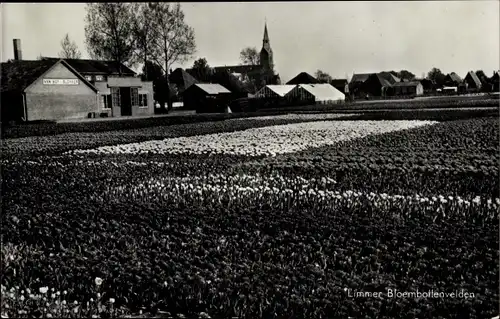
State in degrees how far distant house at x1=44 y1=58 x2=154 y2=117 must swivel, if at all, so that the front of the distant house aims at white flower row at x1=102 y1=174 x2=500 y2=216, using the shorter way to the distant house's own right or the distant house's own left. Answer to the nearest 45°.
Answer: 0° — it already faces it

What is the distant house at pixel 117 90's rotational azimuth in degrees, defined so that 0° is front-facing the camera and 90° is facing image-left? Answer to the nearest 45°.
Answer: approximately 0°
